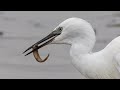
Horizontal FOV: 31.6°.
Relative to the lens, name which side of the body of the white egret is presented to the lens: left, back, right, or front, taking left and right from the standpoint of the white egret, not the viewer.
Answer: left
